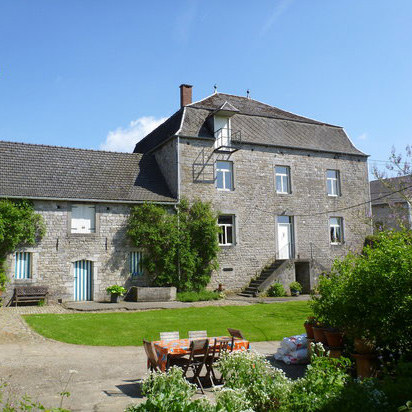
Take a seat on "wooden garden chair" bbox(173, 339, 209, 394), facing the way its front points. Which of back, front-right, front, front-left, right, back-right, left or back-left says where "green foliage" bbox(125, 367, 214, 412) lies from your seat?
back-left

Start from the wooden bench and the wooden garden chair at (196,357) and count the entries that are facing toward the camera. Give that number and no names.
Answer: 1

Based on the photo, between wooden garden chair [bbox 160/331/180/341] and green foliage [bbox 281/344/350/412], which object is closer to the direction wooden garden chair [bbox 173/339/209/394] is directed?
the wooden garden chair

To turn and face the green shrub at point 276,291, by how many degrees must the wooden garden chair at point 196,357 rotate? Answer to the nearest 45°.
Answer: approximately 45° to its right

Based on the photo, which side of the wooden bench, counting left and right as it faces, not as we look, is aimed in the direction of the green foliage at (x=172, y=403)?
front

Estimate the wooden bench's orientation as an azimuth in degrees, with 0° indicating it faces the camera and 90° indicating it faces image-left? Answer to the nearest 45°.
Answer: approximately 0°

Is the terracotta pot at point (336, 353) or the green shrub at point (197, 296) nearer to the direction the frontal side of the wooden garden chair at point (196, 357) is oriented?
the green shrub

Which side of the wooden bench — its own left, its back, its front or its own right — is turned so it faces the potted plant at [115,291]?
left

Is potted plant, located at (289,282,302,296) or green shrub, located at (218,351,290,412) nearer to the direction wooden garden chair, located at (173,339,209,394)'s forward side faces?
the potted plant

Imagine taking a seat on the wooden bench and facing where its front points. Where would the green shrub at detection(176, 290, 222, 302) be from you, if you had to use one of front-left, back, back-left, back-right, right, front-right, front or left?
left

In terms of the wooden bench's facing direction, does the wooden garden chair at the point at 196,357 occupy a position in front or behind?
in front

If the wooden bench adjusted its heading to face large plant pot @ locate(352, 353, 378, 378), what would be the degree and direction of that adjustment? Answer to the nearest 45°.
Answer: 0° — it already faces it

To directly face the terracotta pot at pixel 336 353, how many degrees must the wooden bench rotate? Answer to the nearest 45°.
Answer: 0° — it already faces it

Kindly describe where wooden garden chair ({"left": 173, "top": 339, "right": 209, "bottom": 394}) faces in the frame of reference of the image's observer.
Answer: facing away from the viewer and to the left of the viewer

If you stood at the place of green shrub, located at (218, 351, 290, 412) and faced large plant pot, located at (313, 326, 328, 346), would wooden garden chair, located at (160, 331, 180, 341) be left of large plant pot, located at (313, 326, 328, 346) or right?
left

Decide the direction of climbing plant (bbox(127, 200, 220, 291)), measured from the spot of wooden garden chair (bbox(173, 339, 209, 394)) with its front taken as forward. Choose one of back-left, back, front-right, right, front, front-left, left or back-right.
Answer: front-right
